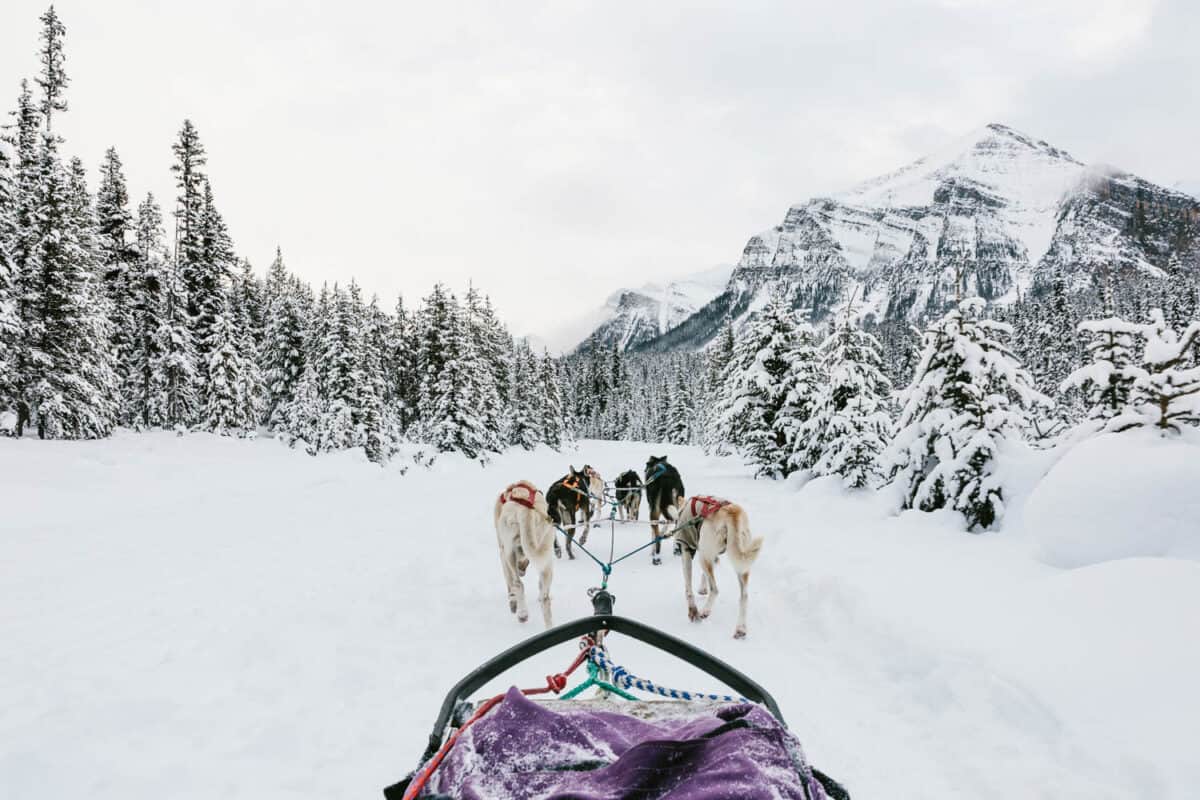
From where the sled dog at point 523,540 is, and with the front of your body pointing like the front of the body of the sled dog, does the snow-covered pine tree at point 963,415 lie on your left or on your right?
on your right

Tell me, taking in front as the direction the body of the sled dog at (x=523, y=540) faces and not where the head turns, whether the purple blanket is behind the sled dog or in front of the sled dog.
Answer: behind

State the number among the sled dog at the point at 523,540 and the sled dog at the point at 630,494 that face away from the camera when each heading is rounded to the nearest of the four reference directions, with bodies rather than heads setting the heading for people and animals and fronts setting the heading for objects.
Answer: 2

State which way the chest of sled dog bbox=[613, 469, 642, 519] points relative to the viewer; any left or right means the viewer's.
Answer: facing away from the viewer

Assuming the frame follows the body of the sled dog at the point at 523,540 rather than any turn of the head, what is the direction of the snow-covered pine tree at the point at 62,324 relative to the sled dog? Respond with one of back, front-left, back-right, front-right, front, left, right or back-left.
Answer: front-left

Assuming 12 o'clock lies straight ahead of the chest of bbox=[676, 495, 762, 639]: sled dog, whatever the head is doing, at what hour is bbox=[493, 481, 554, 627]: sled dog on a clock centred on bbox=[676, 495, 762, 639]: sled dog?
bbox=[493, 481, 554, 627]: sled dog is roughly at 10 o'clock from bbox=[676, 495, 762, 639]: sled dog.

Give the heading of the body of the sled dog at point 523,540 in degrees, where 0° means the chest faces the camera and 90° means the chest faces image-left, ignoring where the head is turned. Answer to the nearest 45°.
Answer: approximately 180°

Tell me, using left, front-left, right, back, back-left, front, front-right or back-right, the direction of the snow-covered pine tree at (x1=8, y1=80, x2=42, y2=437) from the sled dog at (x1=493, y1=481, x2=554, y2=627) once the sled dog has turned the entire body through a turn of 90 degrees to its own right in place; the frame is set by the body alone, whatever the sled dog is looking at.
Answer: back-left

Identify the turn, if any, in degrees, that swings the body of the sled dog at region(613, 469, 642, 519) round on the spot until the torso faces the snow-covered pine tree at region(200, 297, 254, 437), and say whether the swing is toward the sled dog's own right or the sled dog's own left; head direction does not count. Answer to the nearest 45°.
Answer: approximately 45° to the sled dog's own left

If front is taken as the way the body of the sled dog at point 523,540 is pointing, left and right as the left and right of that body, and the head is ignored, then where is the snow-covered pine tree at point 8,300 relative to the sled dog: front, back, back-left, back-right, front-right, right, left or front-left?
front-left

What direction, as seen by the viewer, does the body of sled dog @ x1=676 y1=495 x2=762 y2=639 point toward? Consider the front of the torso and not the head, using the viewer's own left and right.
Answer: facing away from the viewer and to the left of the viewer
